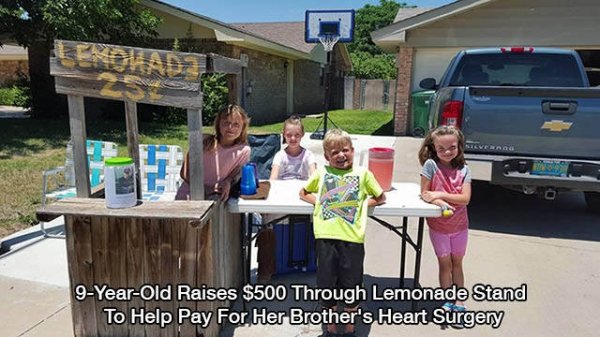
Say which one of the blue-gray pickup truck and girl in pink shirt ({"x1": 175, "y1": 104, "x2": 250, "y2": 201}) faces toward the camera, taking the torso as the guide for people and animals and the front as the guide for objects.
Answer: the girl in pink shirt

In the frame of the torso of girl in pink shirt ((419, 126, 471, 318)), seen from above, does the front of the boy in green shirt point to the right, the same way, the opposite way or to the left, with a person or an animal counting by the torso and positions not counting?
the same way

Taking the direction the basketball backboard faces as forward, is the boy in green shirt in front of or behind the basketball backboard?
in front

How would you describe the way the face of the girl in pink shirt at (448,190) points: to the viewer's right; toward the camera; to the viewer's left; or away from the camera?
toward the camera

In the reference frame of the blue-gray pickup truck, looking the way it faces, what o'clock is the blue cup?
The blue cup is roughly at 7 o'clock from the blue-gray pickup truck.

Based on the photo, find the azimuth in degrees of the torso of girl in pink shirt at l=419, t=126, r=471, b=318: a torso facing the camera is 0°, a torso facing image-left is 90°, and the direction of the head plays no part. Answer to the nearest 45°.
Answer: approximately 0°

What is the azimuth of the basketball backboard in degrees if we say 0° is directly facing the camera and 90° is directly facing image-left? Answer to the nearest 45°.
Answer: approximately 0°

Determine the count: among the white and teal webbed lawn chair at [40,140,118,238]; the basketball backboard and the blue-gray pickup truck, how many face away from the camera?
1

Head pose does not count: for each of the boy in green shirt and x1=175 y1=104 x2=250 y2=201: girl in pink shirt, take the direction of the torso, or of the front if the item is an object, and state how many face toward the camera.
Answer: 2

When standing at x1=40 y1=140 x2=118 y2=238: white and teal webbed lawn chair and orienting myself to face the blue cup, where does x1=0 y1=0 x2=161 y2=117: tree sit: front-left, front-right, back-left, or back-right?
back-left

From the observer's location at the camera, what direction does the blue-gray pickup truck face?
facing away from the viewer

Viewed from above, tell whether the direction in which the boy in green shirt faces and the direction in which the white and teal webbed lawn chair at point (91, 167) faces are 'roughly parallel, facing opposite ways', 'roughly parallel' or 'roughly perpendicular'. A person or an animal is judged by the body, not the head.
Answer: roughly parallel

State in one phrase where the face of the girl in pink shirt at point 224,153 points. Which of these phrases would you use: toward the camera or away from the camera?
toward the camera

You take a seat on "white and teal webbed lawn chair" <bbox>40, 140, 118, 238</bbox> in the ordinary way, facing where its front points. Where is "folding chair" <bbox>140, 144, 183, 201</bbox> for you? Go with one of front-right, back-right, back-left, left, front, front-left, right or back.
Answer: back-left

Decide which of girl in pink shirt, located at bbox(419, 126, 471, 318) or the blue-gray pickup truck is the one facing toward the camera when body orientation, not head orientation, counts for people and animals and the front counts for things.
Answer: the girl in pink shirt

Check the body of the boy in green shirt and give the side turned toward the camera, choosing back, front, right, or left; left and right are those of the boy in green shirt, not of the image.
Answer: front

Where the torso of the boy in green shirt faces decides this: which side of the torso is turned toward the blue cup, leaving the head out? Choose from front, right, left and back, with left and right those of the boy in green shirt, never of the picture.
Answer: right

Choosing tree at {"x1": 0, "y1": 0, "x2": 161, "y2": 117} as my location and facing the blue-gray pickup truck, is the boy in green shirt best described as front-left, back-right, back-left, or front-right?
front-right

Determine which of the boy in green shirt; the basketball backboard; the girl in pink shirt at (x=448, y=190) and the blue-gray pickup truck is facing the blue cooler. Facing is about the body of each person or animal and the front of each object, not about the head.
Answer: the basketball backboard

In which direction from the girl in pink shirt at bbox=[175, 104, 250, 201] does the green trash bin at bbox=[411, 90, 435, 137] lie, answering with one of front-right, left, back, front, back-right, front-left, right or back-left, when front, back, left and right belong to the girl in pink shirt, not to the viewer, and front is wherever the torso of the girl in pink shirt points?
back-left

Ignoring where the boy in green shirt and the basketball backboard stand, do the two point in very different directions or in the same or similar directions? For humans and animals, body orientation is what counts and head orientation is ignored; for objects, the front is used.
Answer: same or similar directions

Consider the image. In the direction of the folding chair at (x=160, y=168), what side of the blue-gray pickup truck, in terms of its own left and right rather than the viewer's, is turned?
left

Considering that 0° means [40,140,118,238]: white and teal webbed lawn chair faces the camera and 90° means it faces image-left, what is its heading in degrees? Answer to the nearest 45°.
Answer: approximately 45°
